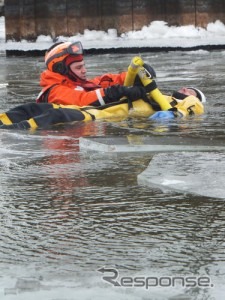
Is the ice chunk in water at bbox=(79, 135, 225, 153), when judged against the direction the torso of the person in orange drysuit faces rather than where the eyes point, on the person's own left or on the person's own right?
on the person's own right

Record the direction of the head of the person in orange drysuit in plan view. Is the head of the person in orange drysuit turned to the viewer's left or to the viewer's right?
to the viewer's right

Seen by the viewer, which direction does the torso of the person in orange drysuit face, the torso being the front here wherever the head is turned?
to the viewer's right
